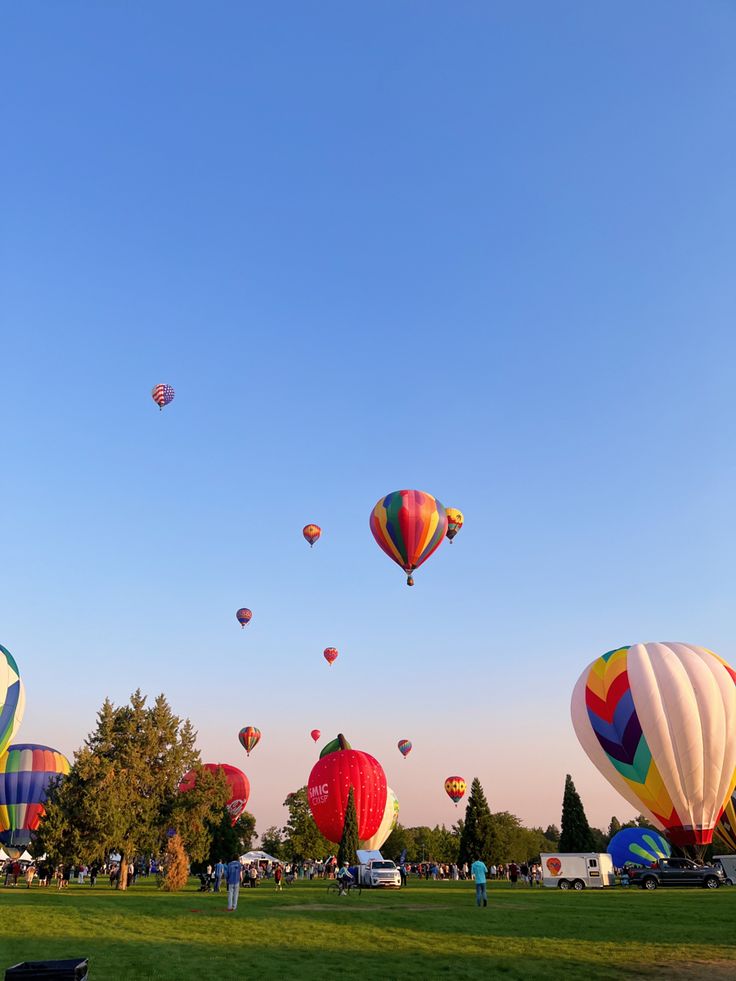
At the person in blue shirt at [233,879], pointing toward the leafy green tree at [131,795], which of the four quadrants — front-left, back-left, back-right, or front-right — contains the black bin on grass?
back-left

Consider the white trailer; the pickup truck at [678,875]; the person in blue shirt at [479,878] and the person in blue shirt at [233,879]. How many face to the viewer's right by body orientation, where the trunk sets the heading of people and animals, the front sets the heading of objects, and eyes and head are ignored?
2

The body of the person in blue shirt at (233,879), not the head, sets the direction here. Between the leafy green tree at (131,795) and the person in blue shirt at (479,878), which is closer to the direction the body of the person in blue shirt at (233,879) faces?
the leafy green tree

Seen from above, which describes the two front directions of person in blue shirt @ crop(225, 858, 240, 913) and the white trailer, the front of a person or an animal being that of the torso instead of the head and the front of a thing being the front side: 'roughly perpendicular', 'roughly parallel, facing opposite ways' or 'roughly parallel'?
roughly perpendicular

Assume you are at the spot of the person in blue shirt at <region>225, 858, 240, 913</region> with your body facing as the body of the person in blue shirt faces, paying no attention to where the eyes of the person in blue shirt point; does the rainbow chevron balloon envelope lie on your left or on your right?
on your right

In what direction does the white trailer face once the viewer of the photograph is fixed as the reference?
facing to the right of the viewer

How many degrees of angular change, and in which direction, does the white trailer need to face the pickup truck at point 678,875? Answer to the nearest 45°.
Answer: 0° — it already faces it

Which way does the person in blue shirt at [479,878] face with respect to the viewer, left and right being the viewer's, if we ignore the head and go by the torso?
facing away from the viewer

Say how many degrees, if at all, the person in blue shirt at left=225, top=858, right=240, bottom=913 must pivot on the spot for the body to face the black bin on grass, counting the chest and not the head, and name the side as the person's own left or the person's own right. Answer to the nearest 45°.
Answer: approximately 180°

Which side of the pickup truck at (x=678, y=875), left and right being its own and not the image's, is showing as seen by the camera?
right

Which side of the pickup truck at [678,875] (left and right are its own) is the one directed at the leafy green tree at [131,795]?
back

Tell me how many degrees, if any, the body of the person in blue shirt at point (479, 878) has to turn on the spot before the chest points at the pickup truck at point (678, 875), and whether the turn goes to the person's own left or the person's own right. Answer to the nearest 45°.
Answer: approximately 45° to the person's own right

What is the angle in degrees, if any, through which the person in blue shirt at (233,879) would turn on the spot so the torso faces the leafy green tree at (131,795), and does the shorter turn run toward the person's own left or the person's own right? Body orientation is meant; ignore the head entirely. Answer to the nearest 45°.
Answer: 0° — they already face it

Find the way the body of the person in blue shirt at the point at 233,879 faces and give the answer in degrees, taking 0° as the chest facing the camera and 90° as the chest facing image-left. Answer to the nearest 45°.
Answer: approximately 180°

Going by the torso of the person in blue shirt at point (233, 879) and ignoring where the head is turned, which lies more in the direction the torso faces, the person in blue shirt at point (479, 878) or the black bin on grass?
the person in blue shirt

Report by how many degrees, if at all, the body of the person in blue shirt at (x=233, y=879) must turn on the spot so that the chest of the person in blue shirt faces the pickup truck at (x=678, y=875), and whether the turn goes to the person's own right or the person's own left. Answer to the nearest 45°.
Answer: approximately 45° to the person's own right
